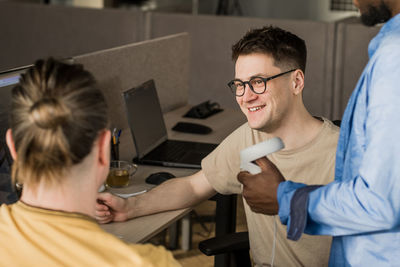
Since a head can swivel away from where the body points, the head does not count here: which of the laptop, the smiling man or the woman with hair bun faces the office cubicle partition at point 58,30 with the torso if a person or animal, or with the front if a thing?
the woman with hair bun

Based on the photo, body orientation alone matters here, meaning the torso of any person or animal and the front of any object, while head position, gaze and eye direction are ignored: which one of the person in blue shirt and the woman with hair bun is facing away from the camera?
the woman with hair bun

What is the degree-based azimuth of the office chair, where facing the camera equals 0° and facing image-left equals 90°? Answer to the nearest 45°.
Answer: approximately 45°

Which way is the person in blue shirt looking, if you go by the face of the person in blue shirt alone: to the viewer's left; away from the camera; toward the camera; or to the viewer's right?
to the viewer's left

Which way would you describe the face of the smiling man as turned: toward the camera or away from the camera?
toward the camera

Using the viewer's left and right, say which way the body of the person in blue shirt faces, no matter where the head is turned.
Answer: facing to the left of the viewer

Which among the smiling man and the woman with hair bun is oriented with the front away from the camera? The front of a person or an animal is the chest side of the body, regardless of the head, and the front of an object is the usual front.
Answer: the woman with hair bun

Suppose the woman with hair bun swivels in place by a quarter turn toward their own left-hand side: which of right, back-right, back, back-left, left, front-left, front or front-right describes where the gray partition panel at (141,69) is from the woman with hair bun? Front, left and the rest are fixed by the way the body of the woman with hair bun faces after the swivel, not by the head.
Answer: right

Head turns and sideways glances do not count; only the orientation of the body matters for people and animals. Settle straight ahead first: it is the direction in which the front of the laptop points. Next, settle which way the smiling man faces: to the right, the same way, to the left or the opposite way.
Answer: to the right

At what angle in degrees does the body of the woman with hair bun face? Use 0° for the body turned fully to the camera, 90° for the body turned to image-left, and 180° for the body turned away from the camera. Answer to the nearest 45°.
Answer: approximately 180°
